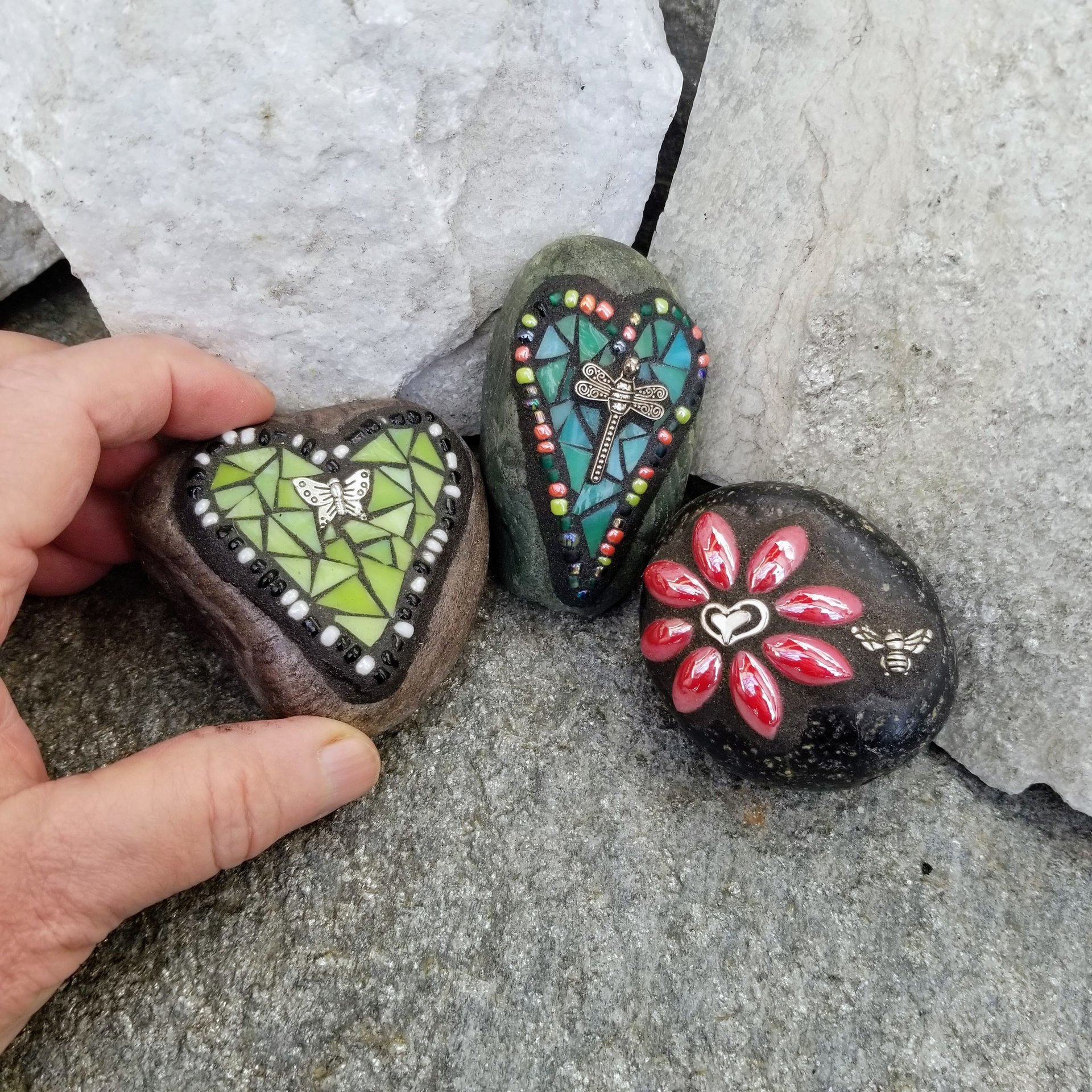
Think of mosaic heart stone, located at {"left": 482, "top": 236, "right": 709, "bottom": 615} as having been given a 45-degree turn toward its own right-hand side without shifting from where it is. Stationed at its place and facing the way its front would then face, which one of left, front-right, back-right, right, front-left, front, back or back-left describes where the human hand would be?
front

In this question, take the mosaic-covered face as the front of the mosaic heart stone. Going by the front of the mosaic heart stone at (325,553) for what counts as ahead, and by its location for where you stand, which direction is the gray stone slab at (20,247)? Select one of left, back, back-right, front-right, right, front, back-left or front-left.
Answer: back-right

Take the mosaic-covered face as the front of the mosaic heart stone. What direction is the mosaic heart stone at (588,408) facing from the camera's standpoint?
toward the camera

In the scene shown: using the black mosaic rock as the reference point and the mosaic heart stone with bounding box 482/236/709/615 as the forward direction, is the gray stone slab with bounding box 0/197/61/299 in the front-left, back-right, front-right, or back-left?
front-left

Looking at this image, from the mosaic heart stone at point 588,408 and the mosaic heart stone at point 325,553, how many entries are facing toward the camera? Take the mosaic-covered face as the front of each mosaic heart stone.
2

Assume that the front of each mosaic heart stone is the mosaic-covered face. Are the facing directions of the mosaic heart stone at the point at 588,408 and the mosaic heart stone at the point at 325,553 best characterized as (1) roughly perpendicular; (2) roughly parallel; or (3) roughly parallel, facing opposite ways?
roughly parallel

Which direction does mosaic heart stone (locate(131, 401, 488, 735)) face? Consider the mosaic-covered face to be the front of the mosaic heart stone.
toward the camera

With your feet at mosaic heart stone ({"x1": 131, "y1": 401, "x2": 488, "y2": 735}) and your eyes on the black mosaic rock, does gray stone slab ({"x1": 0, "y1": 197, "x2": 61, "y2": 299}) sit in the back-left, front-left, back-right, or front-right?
back-left
